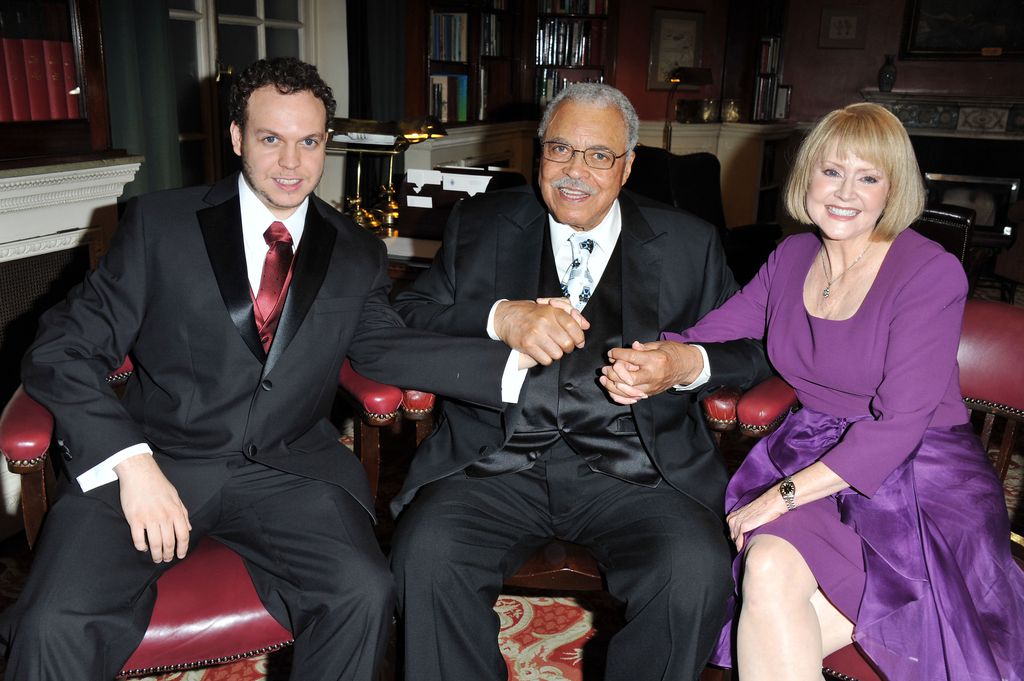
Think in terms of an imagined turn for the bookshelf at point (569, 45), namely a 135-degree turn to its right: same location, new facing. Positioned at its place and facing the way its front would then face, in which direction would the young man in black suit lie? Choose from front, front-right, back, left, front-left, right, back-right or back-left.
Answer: back-left

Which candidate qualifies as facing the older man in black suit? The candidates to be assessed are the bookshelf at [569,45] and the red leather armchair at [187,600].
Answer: the bookshelf

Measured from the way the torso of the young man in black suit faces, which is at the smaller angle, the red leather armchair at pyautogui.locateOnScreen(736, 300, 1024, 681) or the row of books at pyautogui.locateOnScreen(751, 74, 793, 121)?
the red leather armchair

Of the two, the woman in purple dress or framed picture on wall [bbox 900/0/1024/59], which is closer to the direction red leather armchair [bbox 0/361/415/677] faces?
the woman in purple dress

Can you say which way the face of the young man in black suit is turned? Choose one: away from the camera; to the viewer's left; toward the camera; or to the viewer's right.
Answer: toward the camera

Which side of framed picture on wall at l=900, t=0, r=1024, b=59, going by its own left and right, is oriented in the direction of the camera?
front

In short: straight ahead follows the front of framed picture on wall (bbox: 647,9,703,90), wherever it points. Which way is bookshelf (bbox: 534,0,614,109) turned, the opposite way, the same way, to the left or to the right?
the same way

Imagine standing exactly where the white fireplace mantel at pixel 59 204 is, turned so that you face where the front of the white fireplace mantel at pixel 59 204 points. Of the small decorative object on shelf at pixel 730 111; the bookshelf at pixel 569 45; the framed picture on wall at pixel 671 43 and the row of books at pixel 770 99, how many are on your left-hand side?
4

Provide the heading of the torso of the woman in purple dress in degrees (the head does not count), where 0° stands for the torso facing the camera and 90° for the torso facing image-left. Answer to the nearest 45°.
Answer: approximately 45°

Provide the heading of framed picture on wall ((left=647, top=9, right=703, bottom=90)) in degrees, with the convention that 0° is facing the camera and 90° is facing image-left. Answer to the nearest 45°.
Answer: approximately 0°

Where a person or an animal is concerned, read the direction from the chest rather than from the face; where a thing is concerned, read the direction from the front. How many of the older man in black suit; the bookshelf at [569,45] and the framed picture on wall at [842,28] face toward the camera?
3

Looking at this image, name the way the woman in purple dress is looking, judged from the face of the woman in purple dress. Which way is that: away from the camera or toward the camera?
toward the camera

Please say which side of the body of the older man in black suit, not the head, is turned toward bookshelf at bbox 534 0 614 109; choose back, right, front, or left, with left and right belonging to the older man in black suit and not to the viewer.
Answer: back

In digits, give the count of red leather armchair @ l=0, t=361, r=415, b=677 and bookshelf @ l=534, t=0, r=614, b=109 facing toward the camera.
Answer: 2

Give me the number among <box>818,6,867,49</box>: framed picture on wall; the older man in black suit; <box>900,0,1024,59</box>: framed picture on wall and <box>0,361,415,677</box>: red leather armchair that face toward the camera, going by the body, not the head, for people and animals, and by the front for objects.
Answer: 4

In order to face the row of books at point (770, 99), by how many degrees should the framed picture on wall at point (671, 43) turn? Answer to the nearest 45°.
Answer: approximately 90° to its left

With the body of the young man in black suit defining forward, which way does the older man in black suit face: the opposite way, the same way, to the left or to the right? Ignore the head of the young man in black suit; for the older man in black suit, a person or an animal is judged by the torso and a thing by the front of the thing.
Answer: the same way

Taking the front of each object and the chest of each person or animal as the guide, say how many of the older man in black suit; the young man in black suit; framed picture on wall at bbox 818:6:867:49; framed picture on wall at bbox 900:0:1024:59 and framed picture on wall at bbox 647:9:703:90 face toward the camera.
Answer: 5

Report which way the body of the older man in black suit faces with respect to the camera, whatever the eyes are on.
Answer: toward the camera

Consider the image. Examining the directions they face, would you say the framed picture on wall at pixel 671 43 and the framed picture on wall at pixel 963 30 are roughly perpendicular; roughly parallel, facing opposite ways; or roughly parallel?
roughly parallel

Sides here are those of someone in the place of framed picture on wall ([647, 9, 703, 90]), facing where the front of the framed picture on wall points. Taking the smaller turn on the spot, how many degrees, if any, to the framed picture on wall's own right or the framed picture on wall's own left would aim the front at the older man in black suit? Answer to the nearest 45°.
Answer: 0° — it already faces them
